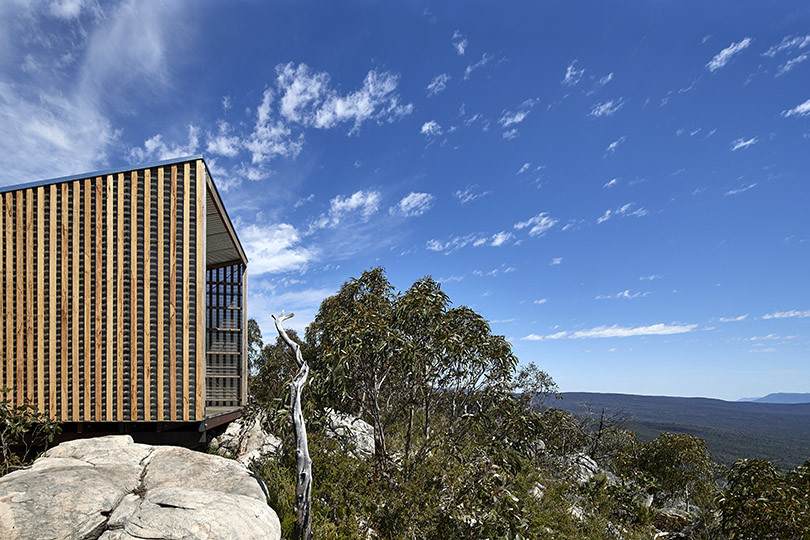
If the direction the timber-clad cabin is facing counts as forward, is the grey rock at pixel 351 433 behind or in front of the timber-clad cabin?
in front

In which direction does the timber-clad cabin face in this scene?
to the viewer's right

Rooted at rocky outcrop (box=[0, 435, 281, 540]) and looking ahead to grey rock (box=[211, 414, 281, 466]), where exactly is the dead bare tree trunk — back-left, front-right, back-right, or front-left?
front-right

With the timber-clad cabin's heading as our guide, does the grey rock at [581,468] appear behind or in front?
in front

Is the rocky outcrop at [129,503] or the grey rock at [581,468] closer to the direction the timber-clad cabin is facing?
the grey rock

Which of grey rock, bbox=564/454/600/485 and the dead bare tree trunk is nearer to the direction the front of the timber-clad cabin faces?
the grey rock

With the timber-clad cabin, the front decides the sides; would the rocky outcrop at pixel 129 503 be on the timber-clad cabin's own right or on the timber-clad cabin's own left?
on the timber-clad cabin's own right

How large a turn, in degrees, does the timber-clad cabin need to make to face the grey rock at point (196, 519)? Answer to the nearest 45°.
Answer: approximately 90° to its right

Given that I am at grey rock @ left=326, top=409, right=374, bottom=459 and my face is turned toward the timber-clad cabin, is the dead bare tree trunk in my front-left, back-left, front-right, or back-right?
front-left
